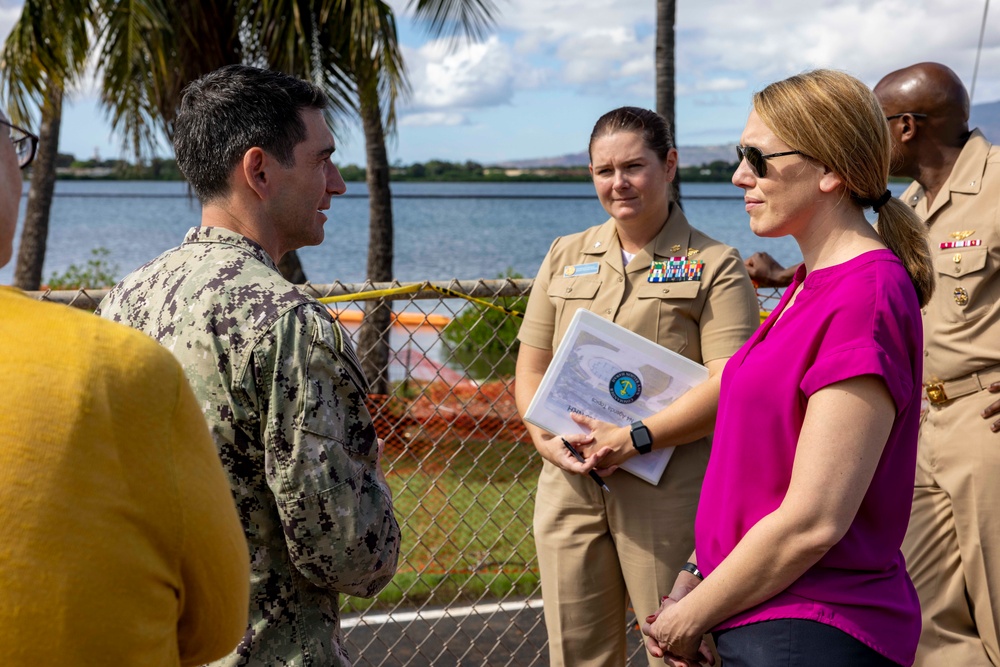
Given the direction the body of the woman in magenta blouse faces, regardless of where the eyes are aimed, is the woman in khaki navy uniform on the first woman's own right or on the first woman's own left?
on the first woman's own right

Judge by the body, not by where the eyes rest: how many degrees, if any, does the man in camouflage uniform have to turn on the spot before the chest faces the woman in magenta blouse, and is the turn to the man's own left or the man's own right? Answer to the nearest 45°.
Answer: approximately 45° to the man's own right

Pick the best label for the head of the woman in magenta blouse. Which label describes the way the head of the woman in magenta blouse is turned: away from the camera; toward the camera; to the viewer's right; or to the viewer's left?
to the viewer's left

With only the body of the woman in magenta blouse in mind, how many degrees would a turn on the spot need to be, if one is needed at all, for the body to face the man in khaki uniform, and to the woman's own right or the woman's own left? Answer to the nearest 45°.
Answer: approximately 90° to the woman's own right

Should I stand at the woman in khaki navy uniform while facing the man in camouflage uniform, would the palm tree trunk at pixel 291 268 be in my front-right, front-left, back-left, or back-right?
back-right

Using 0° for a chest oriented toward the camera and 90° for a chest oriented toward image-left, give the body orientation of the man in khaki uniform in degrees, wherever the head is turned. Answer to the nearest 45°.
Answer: approximately 45°

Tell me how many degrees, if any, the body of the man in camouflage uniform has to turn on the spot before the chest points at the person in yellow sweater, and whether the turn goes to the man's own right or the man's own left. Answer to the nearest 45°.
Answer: approximately 135° to the man's own right

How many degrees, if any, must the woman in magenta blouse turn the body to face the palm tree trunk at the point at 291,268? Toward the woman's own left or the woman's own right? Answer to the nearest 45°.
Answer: approximately 45° to the woman's own right

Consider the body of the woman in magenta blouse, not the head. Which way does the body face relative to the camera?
to the viewer's left
